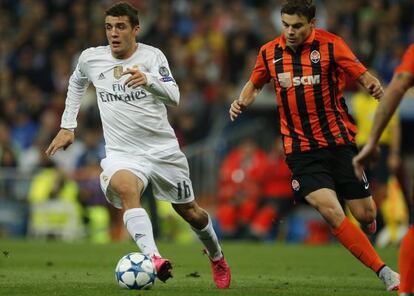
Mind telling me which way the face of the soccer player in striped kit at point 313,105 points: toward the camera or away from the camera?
toward the camera

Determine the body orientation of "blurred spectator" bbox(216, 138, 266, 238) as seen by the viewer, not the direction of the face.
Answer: toward the camera

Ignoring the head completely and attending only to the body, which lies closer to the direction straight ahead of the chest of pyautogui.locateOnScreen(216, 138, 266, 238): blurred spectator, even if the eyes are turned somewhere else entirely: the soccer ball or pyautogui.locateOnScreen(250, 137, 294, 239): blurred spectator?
the soccer ball

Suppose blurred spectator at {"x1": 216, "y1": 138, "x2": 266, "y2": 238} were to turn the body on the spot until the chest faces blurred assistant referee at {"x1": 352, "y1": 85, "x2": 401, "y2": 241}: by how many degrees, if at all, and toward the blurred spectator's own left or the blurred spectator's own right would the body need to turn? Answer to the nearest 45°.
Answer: approximately 45° to the blurred spectator's own left

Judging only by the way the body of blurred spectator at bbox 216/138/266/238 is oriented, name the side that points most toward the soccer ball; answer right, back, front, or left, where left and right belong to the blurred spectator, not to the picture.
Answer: front

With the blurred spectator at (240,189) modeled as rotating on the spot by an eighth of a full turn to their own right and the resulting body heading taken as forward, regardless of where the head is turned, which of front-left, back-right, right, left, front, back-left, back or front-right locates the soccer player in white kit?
front-left

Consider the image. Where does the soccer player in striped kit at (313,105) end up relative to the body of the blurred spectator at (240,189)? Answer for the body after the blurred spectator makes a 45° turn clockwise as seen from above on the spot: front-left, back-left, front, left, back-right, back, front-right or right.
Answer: front-left
